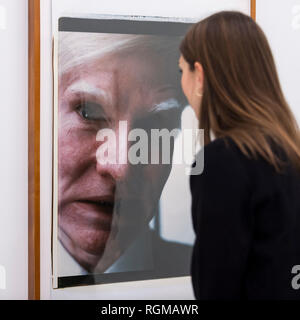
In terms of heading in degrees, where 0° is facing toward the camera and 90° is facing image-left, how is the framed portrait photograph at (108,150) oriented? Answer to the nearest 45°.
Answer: approximately 315°
